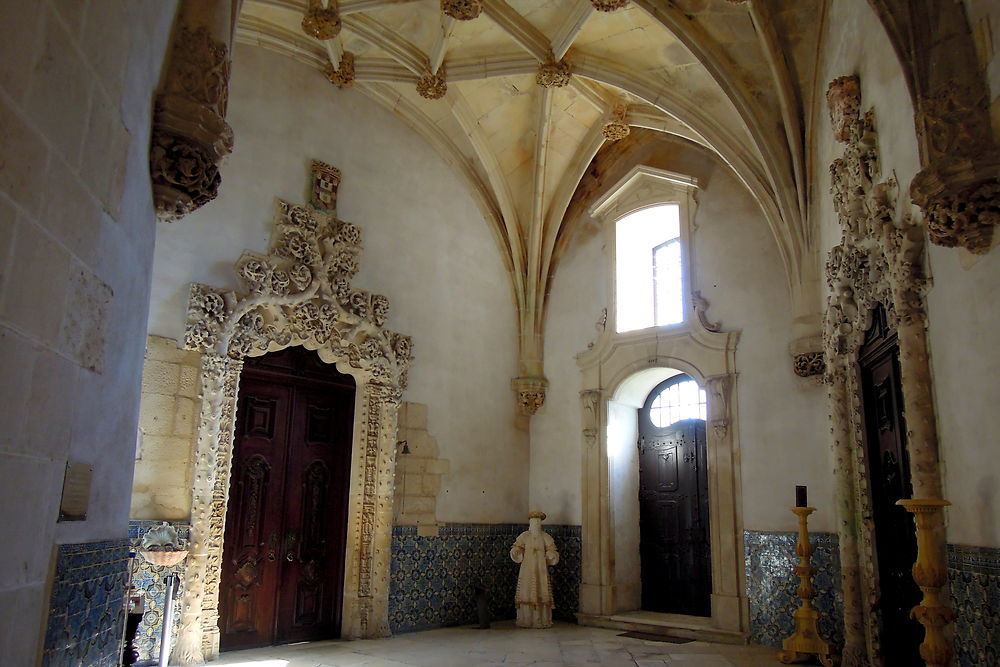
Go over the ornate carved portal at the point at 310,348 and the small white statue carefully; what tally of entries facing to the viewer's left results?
0

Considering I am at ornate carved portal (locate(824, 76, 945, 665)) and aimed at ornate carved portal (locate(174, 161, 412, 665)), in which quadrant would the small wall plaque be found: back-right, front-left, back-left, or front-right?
front-left

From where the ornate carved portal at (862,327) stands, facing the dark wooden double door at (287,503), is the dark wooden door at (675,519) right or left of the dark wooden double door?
right

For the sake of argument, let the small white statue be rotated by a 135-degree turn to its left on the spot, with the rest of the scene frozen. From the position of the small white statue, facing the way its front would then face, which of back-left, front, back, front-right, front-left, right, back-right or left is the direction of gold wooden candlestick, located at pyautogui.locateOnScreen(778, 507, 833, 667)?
right

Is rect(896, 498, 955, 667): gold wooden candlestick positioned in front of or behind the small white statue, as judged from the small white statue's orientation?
in front

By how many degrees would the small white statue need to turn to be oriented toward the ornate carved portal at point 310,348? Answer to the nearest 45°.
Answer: approximately 45° to its right

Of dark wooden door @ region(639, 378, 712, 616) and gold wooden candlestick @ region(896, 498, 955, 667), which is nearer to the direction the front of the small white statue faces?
the gold wooden candlestick

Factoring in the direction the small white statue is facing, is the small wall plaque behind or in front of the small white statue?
in front

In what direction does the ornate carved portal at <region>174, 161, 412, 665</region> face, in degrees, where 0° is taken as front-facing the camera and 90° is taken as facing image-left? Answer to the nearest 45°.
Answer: approximately 315°

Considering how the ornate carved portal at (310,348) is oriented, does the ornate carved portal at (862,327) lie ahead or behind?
ahead

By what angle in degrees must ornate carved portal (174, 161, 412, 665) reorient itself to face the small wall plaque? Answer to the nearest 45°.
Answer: approximately 45° to its right

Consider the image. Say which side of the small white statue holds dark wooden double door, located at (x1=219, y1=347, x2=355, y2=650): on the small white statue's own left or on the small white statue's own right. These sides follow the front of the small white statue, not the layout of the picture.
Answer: on the small white statue's own right

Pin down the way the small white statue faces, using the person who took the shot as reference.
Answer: facing the viewer

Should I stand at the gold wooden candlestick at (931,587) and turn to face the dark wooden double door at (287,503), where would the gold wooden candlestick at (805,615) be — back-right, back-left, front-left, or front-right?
front-right
